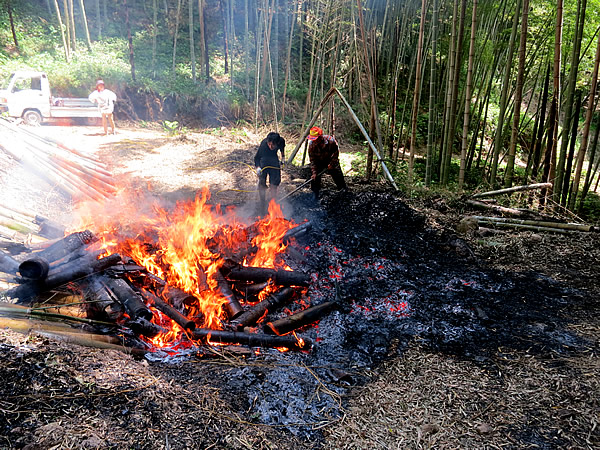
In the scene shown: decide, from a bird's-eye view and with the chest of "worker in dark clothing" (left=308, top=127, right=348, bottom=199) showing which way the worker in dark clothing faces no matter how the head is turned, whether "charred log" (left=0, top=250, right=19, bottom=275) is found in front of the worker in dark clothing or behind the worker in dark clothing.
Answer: in front

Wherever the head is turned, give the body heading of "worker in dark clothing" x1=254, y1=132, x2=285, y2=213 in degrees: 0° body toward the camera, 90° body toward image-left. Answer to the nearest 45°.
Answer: approximately 0°

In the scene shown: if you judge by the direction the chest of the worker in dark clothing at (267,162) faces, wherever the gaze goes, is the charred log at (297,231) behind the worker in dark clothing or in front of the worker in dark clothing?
in front

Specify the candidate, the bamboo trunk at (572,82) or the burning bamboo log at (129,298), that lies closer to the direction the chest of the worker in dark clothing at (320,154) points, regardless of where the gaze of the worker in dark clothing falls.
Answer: the burning bamboo log

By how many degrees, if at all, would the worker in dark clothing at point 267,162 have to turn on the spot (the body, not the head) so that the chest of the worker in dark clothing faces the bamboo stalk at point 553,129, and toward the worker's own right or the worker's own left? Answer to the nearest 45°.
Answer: approximately 90° to the worker's own left

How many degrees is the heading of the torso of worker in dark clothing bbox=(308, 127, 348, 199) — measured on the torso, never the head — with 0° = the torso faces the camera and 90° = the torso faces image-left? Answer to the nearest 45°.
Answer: approximately 45°

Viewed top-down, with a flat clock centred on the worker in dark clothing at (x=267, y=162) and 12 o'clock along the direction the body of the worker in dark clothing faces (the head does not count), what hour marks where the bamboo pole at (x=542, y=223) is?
The bamboo pole is roughly at 10 o'clock from the worker in dark clothing.

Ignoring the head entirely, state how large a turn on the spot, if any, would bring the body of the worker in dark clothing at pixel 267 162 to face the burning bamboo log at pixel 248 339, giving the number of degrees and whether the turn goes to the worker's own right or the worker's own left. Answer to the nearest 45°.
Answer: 0° — they already face it

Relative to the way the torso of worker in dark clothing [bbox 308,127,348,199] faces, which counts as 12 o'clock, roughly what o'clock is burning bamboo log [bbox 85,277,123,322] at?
The burning bamboo log is roughly at 11 o'clock from the worker in dark clothing.

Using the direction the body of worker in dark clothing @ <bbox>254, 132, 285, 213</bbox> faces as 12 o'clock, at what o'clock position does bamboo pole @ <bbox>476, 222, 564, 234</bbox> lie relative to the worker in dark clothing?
The bamboo pole is roughly at 10 o'clock from the worker in dark clothing.

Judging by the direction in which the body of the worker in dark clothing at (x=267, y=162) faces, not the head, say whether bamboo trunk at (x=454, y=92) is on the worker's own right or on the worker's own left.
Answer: on the worker's own left
